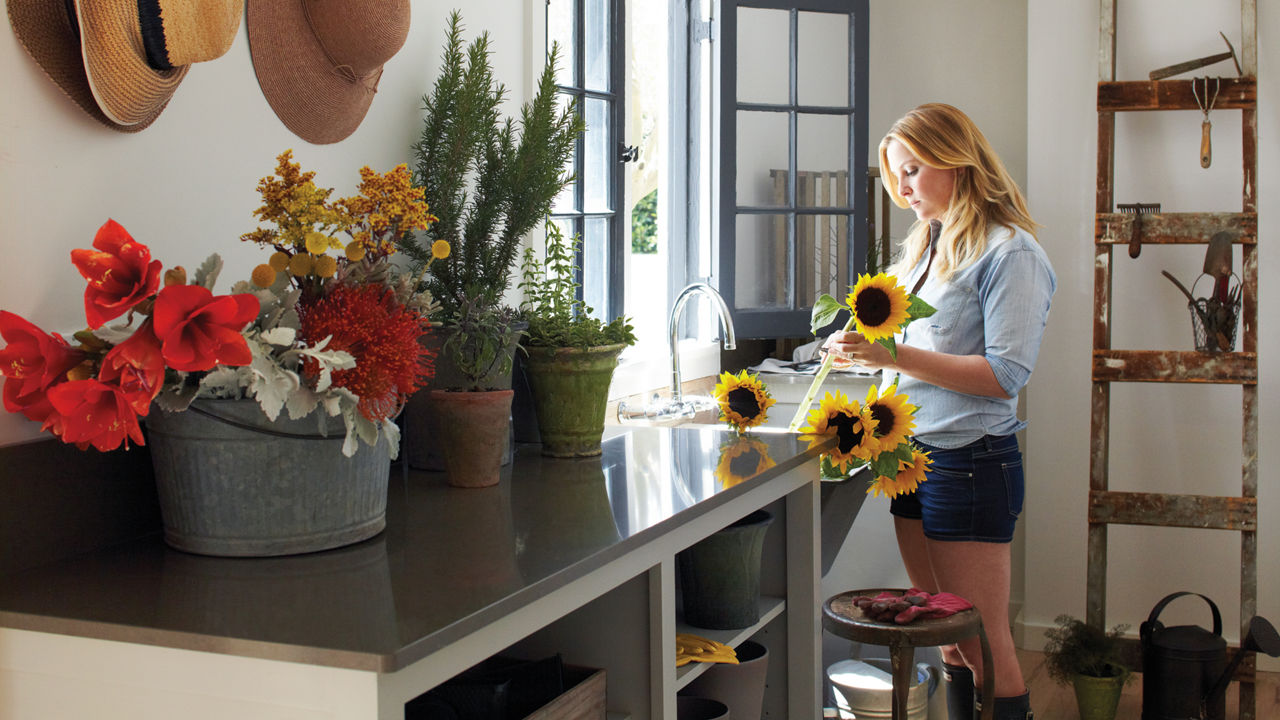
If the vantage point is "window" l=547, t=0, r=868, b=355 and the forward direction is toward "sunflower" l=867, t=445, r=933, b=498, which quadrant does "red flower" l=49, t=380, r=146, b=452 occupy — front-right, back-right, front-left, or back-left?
front-right

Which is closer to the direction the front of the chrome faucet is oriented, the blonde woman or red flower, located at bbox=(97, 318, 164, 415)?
the blonde woman

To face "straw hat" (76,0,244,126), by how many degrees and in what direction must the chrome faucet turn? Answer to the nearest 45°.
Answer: approximately 90° to its right

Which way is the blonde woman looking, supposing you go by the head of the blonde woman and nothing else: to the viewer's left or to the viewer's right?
to the viewer's left

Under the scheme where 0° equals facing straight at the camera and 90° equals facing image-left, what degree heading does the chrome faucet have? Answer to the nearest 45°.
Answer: approximately 270°

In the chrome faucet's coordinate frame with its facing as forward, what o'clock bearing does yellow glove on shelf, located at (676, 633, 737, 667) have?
The yellow glove on shelf is roughly at 3 o'clock from the chrome faucet.

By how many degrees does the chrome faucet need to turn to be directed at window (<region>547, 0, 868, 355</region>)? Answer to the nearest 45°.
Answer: approximately 90° to its left

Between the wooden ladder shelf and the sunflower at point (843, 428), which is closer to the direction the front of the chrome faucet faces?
the wooden ladder shelf

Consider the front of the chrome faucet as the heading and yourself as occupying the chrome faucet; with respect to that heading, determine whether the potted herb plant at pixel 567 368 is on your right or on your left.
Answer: on your right

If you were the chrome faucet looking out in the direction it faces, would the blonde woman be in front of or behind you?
in front

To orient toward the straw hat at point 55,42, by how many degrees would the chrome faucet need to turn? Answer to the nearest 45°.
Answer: approximately 90° to its right

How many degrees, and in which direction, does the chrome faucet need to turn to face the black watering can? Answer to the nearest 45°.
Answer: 0° — it already faces it

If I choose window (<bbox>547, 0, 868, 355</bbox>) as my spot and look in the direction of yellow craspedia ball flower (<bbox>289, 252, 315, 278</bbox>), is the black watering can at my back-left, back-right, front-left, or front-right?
front-left
